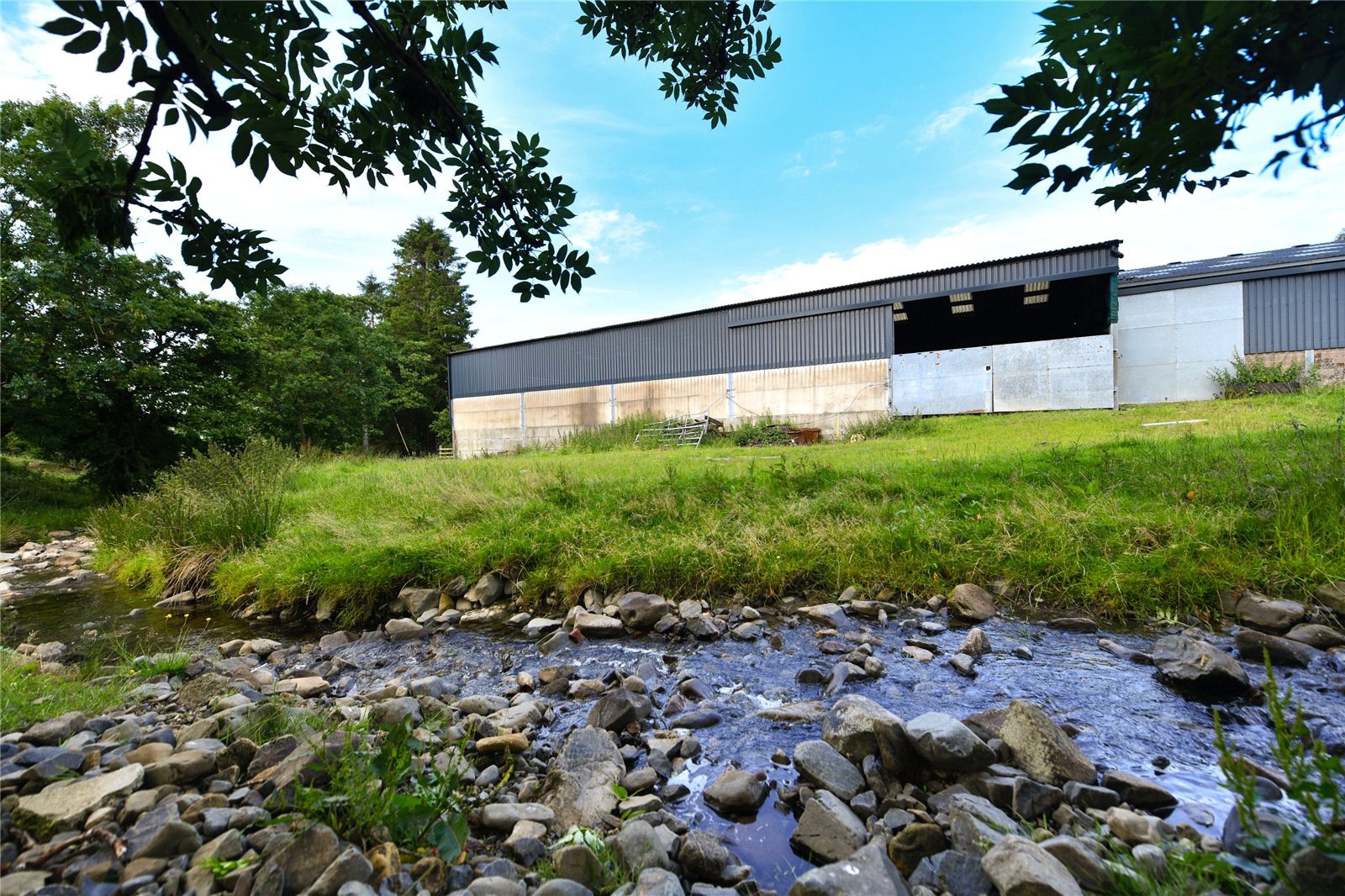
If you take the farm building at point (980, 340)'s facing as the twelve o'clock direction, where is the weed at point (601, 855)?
The weed is roughly at 11 o'clock from the farm building.

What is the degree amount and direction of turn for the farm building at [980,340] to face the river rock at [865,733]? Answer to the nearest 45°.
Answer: approximately 45° to its left

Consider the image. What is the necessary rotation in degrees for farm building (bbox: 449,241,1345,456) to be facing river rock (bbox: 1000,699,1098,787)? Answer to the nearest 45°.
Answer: approximately 45° to its left

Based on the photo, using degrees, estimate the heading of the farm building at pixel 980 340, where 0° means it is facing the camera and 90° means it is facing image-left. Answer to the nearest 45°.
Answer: approximately 45°

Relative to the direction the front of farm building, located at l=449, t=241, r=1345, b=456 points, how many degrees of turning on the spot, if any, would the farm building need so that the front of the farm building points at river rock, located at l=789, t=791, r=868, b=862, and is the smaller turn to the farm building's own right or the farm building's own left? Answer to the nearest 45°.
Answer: approximately 45° to the farm building's own left

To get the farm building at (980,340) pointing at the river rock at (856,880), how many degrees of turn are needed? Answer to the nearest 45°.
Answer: approximately 45° to its left

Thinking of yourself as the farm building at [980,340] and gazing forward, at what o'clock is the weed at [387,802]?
The weed is roughly at 11 o'clock from the farm building.

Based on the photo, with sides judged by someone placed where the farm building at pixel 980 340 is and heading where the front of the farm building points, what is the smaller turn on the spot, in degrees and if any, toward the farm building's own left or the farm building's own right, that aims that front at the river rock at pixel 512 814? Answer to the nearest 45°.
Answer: approximately 45° to the farm building's own left

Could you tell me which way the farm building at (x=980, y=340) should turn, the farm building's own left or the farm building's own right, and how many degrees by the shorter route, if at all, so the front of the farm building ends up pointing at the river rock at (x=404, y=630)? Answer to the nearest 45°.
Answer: approximately 45° to the farm building's own left

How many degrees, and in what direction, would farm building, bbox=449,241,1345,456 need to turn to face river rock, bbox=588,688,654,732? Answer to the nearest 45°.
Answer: approximately 45° to its left

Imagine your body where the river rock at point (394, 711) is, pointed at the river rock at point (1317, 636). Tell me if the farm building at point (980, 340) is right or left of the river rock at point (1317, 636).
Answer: left
